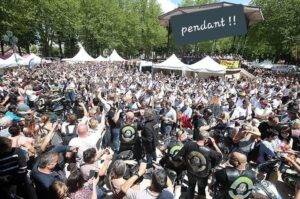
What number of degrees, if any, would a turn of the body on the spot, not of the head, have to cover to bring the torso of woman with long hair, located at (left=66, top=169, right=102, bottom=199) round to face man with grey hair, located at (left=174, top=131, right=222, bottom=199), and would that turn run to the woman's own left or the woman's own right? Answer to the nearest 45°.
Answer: approximately 45° to the woman's own right

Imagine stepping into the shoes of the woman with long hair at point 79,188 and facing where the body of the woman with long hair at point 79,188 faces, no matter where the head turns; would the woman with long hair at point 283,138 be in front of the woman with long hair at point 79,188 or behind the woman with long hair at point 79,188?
in front

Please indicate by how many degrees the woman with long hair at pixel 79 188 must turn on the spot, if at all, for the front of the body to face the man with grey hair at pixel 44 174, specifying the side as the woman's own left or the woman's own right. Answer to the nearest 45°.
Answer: approximately 90° to the woman's own left

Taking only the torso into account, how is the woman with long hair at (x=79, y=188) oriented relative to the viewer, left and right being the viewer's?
facing away from the viewer and to the right of the viewer

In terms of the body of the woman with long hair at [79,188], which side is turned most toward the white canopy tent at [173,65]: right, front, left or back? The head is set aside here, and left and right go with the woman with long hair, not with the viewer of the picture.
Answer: front

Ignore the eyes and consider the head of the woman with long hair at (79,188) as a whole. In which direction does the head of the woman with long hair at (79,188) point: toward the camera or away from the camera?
away from the camera

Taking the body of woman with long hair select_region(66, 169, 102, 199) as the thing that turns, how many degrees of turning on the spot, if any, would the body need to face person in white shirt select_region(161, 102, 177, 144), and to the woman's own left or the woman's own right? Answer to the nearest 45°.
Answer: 0° — they already face them

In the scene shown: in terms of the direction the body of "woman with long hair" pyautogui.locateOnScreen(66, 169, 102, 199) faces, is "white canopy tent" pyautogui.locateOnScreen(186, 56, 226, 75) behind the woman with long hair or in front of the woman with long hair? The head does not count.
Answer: in front

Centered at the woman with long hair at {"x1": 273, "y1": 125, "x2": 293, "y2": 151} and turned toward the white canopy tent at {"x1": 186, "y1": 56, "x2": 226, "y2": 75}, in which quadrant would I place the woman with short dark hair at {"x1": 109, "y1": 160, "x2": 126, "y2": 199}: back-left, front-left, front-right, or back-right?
back-left
